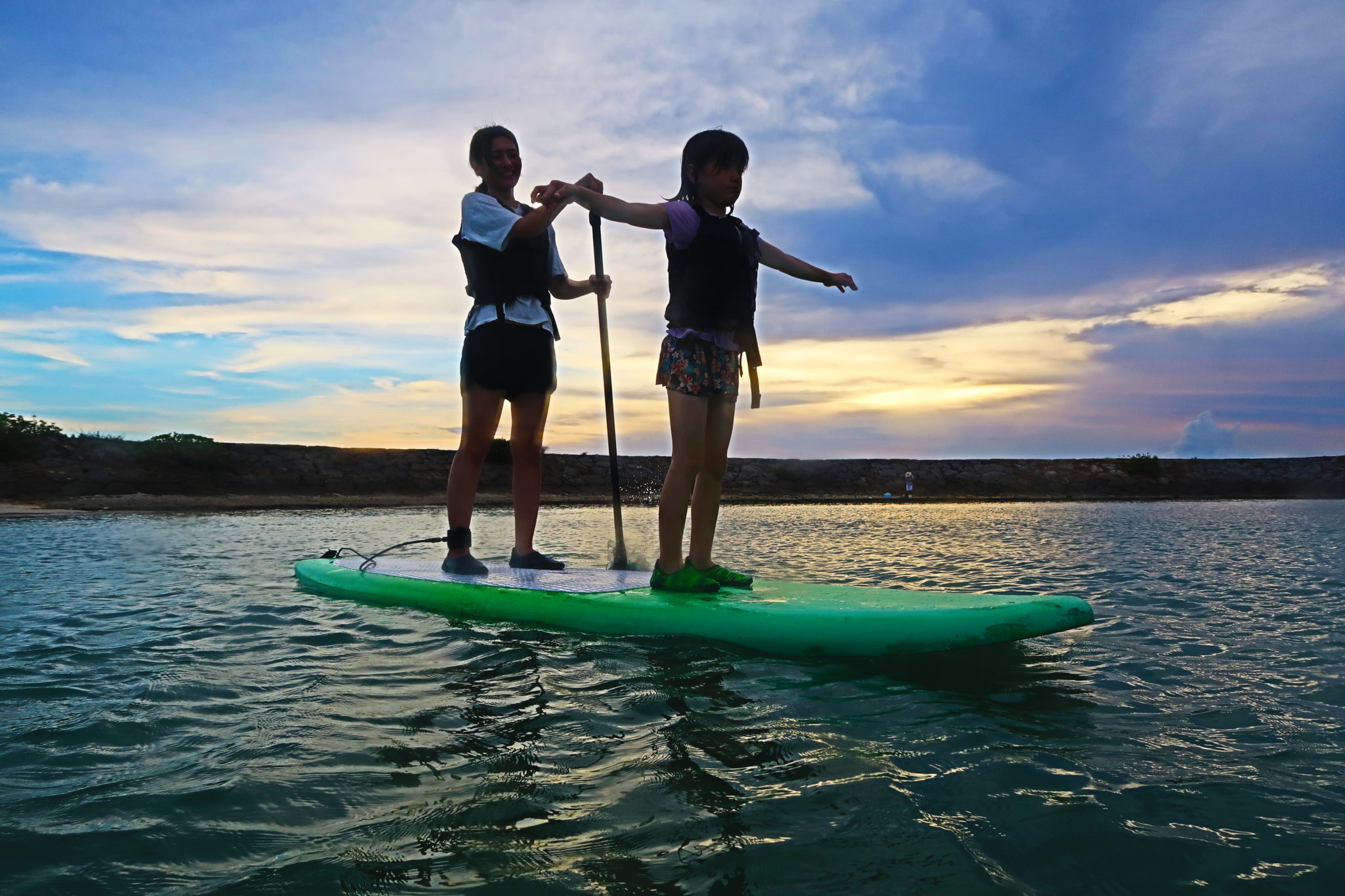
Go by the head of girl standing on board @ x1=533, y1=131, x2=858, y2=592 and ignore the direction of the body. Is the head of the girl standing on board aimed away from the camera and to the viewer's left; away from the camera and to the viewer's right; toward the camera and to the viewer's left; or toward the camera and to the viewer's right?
toward the camera and to the viewer's right

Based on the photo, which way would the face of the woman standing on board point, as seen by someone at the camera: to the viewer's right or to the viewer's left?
to the viewer's right

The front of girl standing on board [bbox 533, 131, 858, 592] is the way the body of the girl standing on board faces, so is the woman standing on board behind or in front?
behind

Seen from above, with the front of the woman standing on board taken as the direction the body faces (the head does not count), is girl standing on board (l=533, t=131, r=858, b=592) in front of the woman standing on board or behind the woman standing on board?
in front

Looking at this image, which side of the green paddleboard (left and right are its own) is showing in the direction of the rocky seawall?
left

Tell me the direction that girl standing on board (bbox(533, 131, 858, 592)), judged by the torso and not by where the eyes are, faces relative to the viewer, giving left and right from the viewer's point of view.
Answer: facing the viewer and to the right of the viewer

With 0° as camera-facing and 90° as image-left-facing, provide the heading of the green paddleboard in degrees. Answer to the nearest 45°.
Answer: approximately 270°

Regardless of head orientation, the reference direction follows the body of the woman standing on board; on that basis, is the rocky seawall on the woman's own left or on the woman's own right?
on the woman's own left

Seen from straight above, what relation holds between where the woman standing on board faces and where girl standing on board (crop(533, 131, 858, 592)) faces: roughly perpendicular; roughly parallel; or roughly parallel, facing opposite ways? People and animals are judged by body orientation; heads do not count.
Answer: roughly parallel

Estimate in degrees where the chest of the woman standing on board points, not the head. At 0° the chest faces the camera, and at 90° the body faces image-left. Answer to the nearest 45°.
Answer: approximately 315°
